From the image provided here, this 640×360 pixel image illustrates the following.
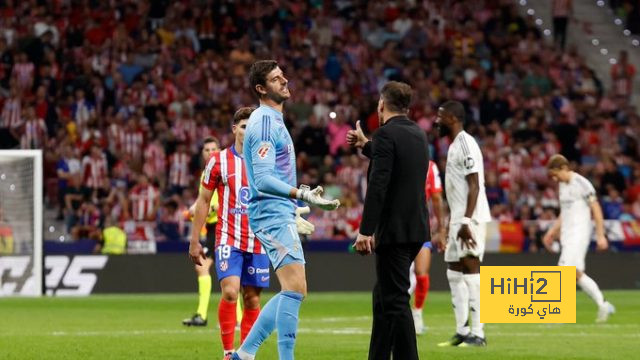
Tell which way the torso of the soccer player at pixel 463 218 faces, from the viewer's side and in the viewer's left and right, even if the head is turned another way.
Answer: facing to the left of the viewer

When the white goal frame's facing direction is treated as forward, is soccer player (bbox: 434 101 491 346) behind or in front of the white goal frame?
in front

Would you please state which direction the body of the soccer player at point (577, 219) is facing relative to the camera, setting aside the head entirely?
to the viewer's left

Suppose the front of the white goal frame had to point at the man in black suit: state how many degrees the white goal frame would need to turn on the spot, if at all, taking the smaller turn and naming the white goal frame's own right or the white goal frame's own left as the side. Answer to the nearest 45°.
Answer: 0° — it already faces them

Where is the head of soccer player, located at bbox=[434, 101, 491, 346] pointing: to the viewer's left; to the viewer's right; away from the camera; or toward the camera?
to the viewer's left

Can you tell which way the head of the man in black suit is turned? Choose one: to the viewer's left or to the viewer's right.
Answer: to the viewer's left

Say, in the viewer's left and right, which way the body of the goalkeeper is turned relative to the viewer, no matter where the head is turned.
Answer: facing to the right of the viewer

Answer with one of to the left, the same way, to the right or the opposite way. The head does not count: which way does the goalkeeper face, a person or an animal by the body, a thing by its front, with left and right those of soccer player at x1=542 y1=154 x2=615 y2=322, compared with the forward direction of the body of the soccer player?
the opposite way

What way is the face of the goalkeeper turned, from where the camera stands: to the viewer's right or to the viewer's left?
to the viewer's right
